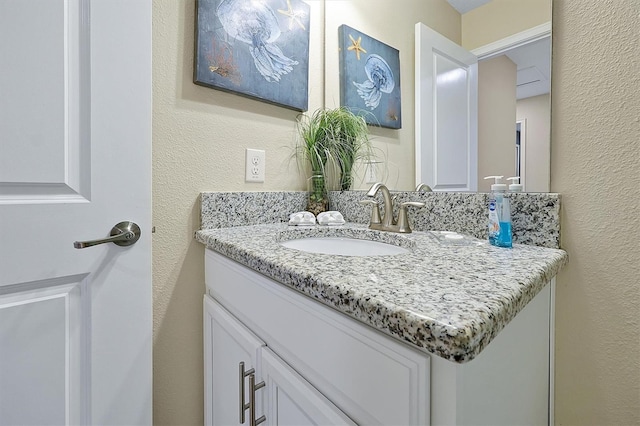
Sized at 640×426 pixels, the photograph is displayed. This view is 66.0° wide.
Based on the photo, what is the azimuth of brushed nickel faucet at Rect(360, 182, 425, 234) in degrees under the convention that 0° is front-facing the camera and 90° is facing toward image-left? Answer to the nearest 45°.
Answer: approximately 45°

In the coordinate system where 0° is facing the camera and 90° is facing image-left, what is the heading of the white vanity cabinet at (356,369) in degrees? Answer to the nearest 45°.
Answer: approximately 45°

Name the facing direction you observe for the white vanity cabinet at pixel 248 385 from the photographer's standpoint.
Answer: facing the viewer and to the left of the viewer
